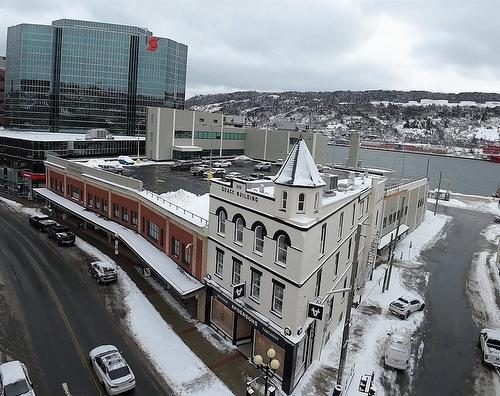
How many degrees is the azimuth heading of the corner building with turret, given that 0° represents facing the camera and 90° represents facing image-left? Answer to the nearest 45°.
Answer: approximately 45°

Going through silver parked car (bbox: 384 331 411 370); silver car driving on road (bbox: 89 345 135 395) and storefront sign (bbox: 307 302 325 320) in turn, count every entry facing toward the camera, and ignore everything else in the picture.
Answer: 2

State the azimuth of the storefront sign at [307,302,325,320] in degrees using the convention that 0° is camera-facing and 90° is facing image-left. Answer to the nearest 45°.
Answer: approximately 0°

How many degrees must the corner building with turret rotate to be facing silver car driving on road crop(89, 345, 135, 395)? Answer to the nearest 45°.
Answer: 0° — it already faces it

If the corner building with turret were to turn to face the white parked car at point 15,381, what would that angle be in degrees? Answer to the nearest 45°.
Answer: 0° — it already faces it

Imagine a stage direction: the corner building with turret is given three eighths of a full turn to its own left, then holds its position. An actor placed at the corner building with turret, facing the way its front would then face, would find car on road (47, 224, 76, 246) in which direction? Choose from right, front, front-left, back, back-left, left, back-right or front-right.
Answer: back-left

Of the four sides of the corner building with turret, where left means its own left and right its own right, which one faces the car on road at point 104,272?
right

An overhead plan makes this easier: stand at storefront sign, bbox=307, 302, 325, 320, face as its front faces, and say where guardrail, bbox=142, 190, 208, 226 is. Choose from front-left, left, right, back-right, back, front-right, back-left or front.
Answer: back-right

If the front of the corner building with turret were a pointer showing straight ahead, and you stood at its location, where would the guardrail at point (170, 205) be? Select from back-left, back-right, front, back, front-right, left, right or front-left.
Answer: right
